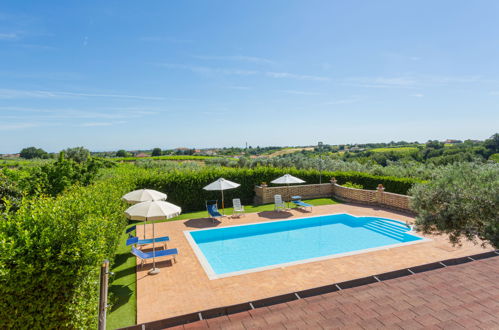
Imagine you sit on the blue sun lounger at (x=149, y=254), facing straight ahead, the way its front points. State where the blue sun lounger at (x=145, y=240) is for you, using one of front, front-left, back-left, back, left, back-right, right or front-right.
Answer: left

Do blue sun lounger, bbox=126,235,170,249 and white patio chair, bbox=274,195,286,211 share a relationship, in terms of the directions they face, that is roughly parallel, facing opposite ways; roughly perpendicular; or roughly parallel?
roughly perpendicular

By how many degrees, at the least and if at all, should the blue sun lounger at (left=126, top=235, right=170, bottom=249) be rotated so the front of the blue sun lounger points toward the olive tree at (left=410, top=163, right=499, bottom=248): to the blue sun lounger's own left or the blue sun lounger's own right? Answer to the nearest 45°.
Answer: approximately 45° to the blue sun lounger's own right

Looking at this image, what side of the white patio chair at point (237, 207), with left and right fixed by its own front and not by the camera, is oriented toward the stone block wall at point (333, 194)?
left

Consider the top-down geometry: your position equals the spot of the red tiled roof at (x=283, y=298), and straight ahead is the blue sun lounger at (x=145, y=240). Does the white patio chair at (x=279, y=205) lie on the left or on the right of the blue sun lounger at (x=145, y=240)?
right

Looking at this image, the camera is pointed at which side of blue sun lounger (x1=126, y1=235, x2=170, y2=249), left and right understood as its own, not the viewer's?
right

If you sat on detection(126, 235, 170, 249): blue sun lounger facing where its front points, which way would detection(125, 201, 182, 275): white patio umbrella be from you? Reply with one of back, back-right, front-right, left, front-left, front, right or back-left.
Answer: right

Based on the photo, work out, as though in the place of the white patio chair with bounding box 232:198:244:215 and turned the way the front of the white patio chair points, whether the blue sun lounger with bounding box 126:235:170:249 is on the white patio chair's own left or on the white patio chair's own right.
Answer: on the white patio chair's own right

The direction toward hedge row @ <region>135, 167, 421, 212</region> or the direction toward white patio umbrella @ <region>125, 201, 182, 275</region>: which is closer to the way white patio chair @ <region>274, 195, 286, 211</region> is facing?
the white patio umbrella

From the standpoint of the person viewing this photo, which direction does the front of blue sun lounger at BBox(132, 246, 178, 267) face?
facing to the right of the viewer

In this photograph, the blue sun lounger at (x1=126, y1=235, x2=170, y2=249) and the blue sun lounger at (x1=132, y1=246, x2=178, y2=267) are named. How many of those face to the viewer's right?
2

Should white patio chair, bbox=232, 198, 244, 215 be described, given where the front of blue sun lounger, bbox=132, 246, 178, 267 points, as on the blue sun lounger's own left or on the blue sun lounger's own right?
on the blue sun lounger's own left

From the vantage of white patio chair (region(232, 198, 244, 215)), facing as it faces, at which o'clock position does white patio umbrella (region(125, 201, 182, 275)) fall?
The white patio umbrella is roughly at 2 o'clock from the white patio chair.

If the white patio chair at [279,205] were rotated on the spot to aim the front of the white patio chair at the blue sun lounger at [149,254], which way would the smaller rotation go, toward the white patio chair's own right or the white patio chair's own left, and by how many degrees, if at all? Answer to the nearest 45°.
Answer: approximately 90° to the white patio chair's own right
